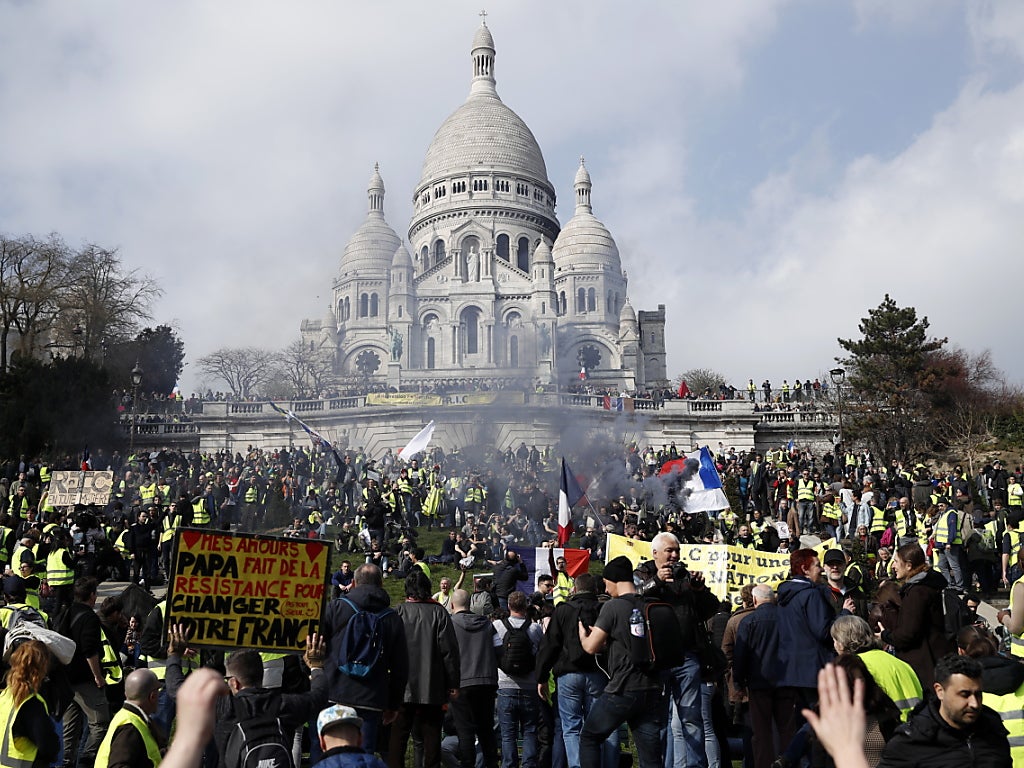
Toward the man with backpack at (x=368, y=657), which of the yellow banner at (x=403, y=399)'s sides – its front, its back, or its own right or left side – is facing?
front

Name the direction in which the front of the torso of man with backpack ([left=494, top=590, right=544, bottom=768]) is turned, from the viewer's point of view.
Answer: away from the camera

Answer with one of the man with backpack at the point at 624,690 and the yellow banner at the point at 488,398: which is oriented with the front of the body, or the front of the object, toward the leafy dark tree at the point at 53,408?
the man with backpack

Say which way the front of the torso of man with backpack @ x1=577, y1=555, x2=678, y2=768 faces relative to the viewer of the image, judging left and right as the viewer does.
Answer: facing away from the viewer and to the left of the viewer

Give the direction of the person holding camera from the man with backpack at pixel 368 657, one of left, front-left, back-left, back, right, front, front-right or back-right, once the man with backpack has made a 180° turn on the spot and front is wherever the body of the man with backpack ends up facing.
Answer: left

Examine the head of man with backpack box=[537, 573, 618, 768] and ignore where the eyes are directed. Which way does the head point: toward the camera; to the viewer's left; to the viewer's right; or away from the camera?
away from the camera

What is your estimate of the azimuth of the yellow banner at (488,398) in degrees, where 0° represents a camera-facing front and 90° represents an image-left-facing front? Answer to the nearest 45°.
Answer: approximately 0°

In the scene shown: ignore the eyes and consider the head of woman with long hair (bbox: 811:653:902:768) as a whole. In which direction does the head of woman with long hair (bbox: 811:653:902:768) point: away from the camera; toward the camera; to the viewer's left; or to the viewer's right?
away from the camera

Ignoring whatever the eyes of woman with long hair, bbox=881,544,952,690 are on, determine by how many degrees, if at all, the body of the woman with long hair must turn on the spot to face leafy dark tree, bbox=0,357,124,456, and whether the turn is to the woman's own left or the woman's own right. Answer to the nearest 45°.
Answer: approximately 45° to the woman's own right

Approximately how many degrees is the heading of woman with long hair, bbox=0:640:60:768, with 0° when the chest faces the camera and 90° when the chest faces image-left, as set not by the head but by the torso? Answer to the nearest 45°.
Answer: approximately 225°

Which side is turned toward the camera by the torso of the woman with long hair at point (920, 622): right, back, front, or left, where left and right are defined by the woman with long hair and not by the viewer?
left

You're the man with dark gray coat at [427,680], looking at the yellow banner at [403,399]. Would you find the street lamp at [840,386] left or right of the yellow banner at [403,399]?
right

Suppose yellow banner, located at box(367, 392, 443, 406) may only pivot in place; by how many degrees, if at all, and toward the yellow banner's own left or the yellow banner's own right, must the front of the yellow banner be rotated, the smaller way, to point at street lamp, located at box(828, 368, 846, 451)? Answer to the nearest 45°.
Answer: approximately 90° to the yellow banner's own left

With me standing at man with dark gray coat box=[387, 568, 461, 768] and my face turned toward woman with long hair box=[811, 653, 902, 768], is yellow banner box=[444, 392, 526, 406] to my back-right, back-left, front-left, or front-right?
back-left

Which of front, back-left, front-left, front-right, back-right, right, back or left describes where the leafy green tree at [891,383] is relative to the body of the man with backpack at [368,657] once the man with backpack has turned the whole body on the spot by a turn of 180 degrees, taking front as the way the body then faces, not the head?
back-left

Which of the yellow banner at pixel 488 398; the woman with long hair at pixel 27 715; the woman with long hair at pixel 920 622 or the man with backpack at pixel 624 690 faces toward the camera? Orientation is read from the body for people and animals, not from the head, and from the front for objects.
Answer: the yellow banner
